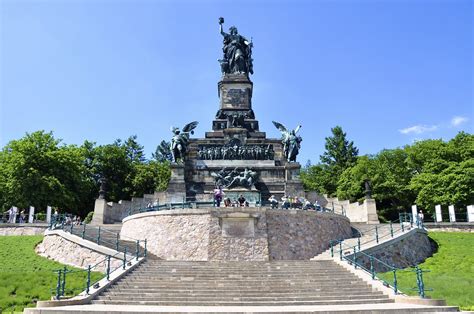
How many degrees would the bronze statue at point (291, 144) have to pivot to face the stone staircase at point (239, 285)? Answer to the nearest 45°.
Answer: approximately 45° to its right

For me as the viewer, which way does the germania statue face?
facing the viewer

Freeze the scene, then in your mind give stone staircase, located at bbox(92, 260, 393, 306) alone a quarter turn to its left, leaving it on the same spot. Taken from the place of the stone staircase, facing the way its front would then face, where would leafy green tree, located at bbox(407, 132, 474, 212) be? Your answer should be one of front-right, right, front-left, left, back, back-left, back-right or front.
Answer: front-left

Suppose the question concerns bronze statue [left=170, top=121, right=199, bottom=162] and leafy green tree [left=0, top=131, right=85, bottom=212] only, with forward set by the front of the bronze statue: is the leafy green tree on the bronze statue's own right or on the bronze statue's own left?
on the bronze statue's own right

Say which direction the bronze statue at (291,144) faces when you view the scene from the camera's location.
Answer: facing the viewer and to the right of the viewer

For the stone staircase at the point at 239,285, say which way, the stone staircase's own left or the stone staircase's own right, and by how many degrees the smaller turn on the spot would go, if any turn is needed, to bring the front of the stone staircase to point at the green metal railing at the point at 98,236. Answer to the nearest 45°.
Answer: approximately 135° to the stone staircase's own right

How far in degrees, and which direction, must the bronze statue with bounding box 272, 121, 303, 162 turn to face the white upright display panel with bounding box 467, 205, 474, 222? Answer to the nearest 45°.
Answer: approximately 45° to its left

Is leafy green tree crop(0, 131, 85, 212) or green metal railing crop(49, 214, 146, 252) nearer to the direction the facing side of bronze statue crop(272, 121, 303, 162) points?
the green metal railing

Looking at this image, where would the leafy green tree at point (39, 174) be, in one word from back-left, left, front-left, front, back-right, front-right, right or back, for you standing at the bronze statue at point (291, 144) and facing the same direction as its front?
back-right

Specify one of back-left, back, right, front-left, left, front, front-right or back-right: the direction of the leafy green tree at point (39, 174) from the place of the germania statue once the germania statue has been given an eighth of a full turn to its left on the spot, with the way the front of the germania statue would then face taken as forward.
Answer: back-right

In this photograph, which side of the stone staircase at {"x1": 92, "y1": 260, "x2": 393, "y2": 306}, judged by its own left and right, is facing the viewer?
front

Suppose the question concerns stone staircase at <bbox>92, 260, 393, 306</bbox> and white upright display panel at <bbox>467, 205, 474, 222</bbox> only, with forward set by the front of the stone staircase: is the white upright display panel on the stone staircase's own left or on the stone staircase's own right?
on the stone staircase's own left
